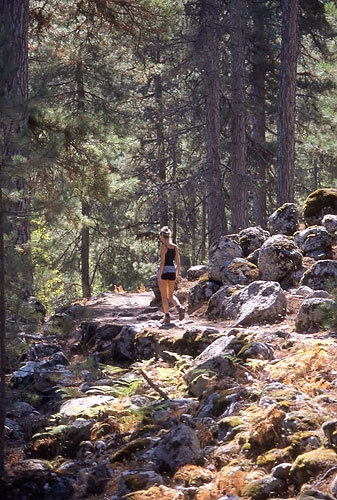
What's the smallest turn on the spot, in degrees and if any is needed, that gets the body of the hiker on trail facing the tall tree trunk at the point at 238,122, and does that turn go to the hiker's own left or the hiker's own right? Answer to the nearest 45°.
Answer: approximately 45° to the hiker's own right

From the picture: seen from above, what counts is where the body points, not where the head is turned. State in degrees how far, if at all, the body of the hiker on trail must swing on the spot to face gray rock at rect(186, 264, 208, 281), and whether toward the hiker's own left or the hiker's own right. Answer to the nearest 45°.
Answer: approximately 45° to the hiker's own right

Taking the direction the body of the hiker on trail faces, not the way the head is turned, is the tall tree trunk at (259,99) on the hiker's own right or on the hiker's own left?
on the hiker's own right

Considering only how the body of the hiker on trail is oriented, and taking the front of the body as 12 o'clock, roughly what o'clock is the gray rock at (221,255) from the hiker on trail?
The gray rock is roughly at 3 o'clock from the hiker on trail.

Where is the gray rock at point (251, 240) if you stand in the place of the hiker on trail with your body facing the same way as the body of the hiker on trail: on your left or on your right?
on your right

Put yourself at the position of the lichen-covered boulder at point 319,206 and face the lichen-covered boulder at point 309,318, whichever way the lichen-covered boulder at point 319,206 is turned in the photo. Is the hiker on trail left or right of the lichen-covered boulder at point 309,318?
right

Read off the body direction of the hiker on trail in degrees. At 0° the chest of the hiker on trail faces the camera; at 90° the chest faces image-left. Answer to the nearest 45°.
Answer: approximately 135°

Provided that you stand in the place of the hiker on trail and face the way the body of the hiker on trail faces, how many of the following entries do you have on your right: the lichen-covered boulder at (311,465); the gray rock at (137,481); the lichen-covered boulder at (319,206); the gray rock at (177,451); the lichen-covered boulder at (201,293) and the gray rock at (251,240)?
3

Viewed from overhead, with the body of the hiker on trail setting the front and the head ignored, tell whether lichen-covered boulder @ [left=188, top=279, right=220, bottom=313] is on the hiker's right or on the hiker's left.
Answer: on the hiker's right
